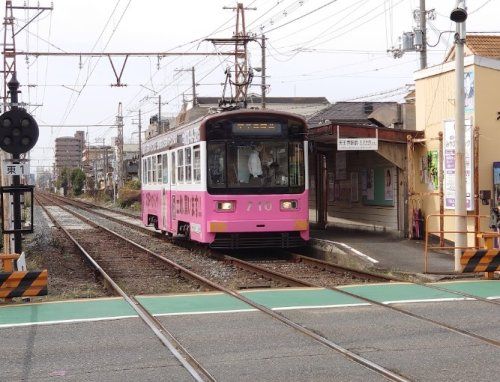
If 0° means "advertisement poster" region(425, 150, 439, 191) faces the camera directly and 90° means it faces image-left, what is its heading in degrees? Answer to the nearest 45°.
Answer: approximately 45°

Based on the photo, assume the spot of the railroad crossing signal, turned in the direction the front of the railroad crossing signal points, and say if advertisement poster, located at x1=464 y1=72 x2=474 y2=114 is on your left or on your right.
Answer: on your left

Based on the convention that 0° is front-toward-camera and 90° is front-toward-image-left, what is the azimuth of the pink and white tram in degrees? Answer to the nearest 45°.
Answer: approximately 315°

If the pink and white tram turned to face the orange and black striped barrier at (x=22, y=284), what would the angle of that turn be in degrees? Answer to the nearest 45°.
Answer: approximately 90° to its right

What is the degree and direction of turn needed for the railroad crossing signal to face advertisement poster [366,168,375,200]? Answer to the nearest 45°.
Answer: approximately 135° to its left

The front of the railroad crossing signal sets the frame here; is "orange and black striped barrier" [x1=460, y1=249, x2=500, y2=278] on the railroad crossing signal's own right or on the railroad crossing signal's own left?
on the railroad crossing signal's own left

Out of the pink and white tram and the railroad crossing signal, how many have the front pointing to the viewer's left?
0

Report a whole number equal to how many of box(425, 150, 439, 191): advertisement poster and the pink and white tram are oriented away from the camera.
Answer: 0

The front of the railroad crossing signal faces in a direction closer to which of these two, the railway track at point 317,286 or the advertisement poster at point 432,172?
the railway track

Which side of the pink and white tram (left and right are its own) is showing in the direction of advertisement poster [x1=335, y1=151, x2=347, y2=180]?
left
